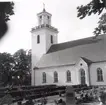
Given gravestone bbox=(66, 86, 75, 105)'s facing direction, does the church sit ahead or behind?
behind

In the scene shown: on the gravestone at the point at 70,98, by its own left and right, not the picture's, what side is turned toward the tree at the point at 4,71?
right

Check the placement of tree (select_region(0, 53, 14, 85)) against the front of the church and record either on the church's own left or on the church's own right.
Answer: on the church's own right

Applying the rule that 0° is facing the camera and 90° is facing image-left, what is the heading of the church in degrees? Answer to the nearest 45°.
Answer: approximately 135°

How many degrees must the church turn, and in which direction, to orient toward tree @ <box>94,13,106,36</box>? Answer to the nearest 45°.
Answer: approximately 135° to its left

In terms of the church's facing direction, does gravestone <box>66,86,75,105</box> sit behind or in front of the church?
in front

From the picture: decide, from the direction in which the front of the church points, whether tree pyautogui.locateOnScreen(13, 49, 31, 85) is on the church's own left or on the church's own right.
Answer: on the church's own right

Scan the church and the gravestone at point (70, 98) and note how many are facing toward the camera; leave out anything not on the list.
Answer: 1

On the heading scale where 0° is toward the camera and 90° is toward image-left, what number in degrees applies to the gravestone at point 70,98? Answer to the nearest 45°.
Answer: approximately 0°
